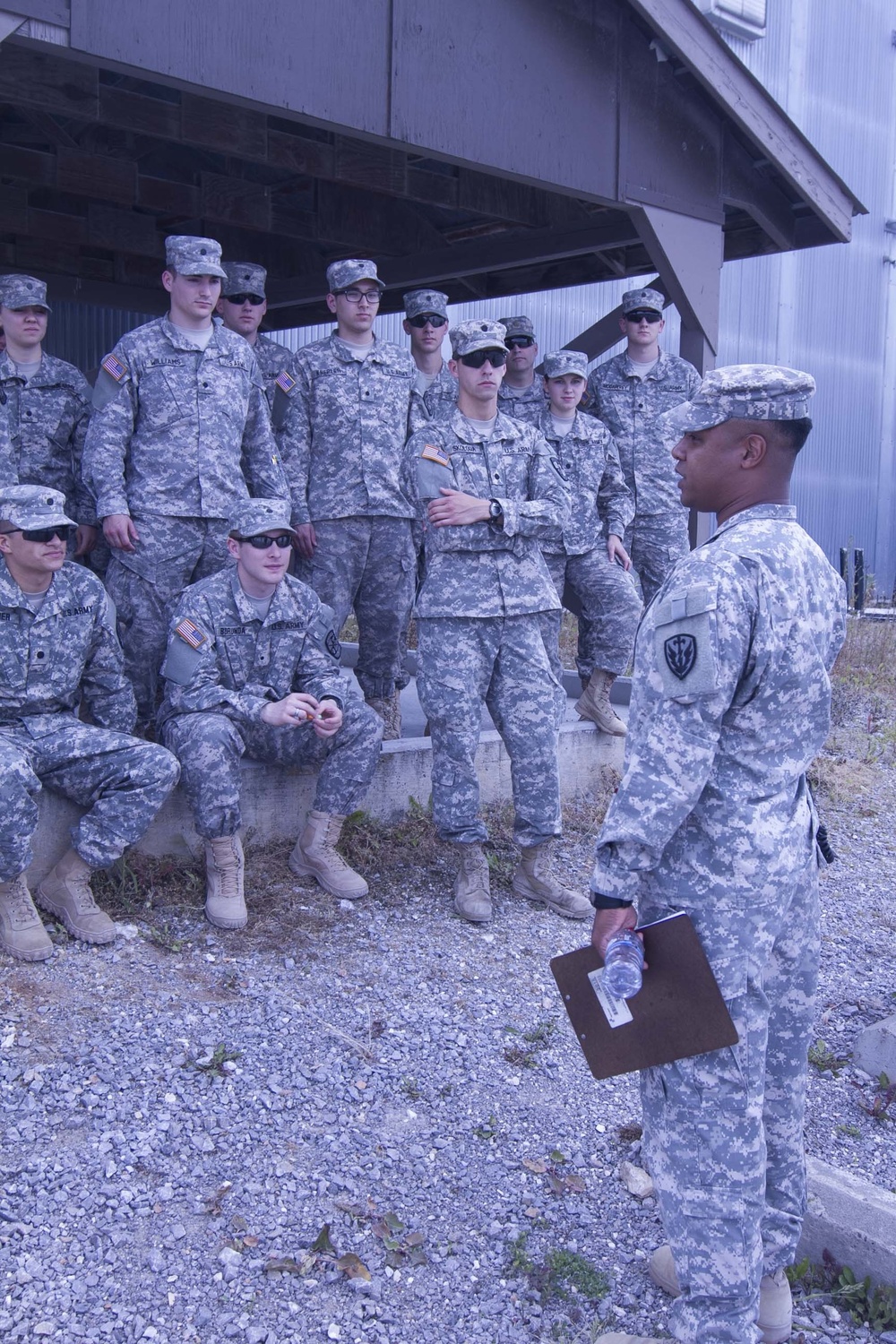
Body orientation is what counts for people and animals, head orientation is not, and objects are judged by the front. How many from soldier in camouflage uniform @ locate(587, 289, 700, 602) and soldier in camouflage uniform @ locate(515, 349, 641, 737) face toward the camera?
2

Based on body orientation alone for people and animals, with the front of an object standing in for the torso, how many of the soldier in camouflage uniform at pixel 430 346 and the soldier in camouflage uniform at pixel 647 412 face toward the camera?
2

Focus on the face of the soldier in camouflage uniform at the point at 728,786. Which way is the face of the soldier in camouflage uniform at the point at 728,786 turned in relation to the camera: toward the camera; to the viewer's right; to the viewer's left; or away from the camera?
to the viewer's left

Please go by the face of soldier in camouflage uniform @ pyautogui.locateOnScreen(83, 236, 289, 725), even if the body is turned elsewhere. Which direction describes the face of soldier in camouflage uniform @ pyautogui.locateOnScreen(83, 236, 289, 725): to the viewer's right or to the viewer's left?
to the viewer's right

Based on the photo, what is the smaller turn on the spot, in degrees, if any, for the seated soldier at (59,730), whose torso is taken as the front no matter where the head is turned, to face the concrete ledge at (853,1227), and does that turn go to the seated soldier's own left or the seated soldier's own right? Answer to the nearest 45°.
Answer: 0° — they already face it

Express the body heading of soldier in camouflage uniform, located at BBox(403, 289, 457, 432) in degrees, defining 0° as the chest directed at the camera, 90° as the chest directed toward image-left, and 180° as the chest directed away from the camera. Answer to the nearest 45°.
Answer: approximately 0°

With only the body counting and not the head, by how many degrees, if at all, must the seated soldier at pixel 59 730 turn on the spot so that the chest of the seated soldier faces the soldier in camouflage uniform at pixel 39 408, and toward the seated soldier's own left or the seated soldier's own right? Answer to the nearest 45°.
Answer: approximately 135° to the seated soldier's own left

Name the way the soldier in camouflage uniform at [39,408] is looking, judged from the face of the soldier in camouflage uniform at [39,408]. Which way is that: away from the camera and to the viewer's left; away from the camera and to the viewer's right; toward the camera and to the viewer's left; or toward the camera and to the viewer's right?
toward the camera and to the viewer's right

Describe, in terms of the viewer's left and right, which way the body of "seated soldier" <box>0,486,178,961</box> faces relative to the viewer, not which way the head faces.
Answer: facing the viewer and to the right of the viewer

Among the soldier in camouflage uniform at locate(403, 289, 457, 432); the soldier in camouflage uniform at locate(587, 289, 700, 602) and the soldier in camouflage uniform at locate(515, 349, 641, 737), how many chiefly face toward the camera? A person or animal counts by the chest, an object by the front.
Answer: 3

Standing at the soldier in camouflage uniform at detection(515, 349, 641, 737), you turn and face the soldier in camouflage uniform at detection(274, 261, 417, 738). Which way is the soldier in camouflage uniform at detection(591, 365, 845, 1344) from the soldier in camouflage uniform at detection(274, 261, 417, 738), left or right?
left

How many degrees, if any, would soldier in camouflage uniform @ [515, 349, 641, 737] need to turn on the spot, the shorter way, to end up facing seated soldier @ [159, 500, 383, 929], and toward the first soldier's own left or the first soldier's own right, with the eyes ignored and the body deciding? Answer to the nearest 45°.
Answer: approximately 45° to the first soldier's own right

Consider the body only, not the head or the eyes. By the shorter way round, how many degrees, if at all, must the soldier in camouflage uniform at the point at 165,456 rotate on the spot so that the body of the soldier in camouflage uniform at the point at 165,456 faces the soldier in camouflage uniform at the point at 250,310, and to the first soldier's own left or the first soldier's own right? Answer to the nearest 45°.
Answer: approximately 135° to the first soldier's own left
